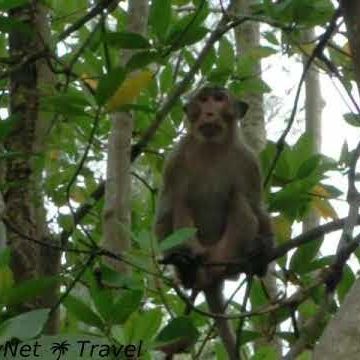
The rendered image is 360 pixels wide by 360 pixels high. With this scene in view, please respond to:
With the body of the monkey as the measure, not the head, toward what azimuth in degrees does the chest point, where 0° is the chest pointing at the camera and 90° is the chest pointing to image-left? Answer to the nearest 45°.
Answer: approximately 0°

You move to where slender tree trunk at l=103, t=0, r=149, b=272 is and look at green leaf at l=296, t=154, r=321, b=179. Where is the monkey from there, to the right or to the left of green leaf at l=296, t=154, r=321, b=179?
right

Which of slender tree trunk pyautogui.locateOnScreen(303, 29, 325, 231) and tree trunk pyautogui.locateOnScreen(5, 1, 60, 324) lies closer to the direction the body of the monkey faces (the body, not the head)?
the tree trunk

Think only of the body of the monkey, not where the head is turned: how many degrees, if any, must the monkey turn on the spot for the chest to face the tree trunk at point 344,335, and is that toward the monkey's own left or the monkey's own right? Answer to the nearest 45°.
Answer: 0° — it already faces it
